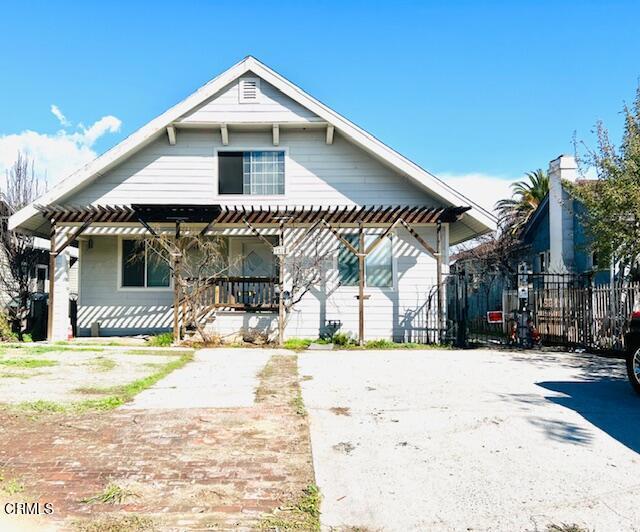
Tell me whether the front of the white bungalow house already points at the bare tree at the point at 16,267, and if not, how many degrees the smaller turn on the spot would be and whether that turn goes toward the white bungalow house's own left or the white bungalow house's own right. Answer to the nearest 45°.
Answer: approximately 135° to the white bungalow house's own right

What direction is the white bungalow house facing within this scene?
toward the camera

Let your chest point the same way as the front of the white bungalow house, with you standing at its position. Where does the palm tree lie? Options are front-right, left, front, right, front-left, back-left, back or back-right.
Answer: back-left

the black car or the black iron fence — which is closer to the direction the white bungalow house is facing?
the black car

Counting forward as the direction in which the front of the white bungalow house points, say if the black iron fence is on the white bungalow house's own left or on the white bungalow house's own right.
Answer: on the white bungalow house's own left

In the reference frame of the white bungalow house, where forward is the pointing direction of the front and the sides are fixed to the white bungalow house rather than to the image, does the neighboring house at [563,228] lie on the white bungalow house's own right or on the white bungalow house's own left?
on the white bungalow house's own left

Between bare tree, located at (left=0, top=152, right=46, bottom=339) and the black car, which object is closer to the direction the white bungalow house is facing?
the black car

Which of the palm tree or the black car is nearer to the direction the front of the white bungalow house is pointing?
the black car

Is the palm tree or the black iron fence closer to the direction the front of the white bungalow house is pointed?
the black iron fence

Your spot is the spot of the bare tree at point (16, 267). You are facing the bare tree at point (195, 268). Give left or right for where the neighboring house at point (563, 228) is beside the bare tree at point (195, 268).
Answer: left

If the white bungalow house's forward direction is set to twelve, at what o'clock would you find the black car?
The black car is roughly at 11 o'clock from the white bungalow house.
